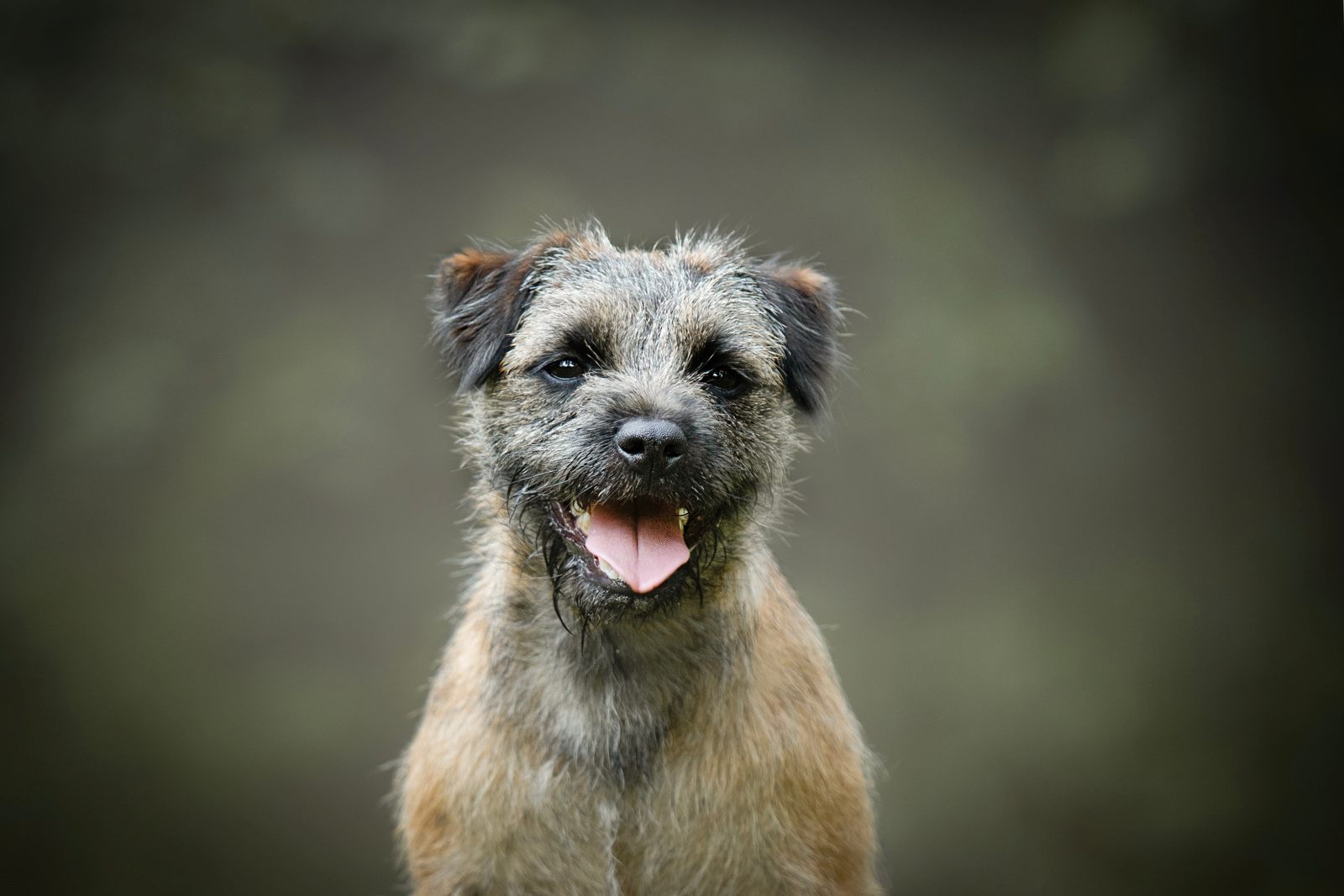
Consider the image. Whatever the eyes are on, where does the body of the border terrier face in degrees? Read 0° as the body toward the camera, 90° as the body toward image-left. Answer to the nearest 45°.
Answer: approximately 0°
